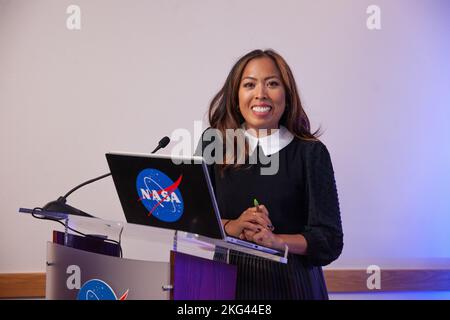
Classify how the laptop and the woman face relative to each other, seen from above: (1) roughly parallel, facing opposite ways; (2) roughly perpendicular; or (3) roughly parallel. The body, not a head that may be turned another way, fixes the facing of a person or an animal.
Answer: roughly parallel, facing opposite ways

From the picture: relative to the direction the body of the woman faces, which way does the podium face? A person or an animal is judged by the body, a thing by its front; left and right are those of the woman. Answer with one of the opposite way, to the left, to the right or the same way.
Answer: the same way

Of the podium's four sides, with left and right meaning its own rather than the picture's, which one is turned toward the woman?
back

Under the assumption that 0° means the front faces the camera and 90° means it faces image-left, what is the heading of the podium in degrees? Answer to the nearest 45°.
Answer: approximately 45°

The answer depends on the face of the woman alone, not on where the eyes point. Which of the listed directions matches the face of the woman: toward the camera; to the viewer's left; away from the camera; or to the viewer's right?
toward the camera

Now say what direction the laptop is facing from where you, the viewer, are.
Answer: facing away from the viewer and to the right of the viewer

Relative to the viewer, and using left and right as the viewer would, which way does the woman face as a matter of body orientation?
facing the viewer and to the left of the viewer

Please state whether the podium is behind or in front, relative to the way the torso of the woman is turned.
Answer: in front
